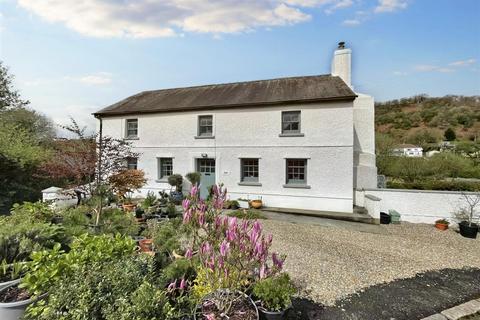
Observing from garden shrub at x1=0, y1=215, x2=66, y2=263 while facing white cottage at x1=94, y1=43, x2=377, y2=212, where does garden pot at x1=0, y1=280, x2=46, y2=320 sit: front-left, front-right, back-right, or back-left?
back-right

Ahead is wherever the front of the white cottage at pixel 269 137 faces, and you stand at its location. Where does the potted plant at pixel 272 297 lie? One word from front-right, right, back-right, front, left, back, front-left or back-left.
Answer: front-left

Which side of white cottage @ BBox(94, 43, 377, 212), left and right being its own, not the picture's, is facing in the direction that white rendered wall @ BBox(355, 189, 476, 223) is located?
left

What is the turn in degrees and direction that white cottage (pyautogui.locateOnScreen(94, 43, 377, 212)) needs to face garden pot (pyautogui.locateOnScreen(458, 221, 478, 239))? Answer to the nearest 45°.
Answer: approximately 90° to its left

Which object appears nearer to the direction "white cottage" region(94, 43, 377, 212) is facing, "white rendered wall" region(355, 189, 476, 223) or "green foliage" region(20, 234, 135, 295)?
the green foliage

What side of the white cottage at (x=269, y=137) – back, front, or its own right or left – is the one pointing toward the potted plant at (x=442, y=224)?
left

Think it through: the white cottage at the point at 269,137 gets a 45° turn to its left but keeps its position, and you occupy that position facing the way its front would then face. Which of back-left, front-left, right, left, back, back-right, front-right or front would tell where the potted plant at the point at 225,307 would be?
front

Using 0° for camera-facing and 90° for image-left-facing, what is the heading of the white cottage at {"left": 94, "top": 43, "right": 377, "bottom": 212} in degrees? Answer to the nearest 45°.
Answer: approximately 45°

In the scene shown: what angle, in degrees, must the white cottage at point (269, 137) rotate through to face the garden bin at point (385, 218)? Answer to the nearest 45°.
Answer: approximately 90° to its left

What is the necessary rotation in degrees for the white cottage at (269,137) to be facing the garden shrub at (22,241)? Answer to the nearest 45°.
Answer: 0° — it already faces it

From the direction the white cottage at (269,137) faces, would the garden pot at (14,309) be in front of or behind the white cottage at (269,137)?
in front
